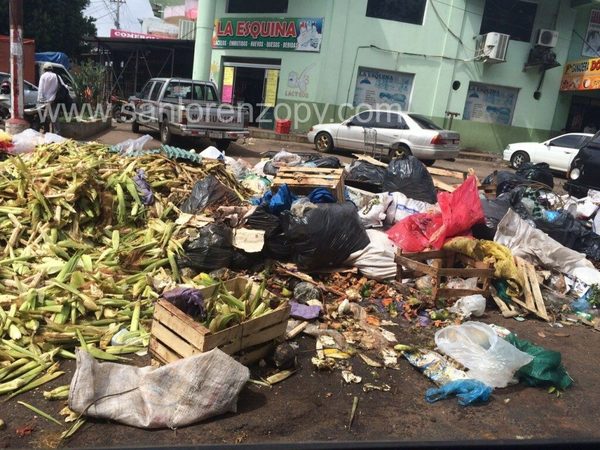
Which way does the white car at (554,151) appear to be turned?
to the viewer's left

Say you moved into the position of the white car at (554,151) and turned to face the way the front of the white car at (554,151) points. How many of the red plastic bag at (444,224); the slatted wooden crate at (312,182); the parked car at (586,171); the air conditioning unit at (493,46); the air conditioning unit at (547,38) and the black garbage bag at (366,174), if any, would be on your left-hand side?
4

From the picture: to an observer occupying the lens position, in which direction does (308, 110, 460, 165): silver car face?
facing away from the viewer and to the left of the viewer

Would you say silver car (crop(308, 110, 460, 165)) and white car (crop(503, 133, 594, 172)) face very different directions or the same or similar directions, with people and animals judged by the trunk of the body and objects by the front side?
same or similar directions

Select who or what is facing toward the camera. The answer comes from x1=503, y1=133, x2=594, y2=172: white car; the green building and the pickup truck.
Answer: the green building

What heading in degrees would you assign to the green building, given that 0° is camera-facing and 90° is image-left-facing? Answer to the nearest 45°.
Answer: approximately 0°

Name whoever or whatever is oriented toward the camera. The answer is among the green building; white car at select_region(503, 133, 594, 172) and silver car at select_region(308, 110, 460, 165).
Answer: the green building

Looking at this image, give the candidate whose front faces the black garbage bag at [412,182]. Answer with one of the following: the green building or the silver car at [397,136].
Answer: the green building

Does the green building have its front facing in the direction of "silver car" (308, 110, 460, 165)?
yes

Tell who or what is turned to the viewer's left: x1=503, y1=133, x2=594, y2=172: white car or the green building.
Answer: the white car

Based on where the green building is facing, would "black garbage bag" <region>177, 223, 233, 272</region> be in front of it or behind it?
in front

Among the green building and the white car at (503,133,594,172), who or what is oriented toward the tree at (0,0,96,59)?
the white car

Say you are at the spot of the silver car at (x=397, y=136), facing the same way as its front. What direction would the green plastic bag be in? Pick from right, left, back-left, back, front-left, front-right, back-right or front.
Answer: back-left

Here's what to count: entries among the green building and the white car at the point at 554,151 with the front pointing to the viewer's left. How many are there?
1
